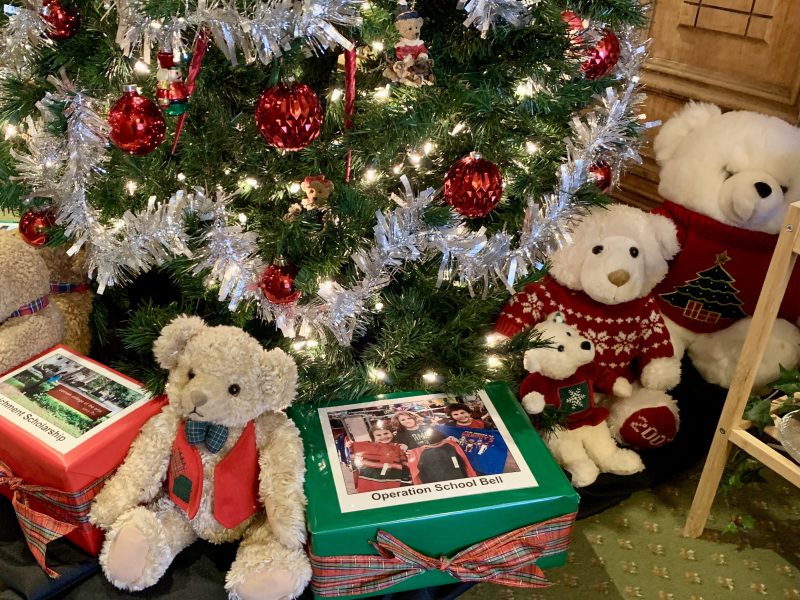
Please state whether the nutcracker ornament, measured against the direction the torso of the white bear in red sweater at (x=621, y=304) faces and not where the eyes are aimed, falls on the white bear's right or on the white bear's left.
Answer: on the white bear's right

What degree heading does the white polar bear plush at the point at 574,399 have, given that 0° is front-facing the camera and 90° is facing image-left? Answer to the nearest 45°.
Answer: approximately 315°

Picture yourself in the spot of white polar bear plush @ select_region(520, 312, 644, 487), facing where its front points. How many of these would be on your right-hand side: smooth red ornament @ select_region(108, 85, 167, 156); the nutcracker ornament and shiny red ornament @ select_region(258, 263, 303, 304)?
3

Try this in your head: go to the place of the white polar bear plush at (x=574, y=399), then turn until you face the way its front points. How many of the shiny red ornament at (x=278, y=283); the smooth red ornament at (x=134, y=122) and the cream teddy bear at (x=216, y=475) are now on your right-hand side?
3

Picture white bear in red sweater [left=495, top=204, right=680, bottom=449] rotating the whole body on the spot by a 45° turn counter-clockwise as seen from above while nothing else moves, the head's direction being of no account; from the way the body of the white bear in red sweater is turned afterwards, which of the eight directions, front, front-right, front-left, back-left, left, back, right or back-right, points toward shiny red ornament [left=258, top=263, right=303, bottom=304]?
right

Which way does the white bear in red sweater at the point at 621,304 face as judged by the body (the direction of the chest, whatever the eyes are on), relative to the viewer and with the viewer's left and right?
facing the viewer

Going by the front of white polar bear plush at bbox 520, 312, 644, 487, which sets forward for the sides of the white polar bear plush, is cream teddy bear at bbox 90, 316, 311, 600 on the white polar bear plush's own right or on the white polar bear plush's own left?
on the white polar bear plush's own right

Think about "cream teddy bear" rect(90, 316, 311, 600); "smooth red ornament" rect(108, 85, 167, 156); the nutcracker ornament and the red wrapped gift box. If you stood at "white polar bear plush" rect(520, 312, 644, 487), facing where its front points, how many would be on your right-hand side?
4

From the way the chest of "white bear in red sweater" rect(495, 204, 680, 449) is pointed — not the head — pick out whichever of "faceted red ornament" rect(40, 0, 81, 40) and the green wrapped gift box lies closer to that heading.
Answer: the green wrapped gift box

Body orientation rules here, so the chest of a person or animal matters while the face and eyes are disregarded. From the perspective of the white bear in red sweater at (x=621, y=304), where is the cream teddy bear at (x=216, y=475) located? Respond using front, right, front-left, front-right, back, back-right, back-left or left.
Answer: front-right
